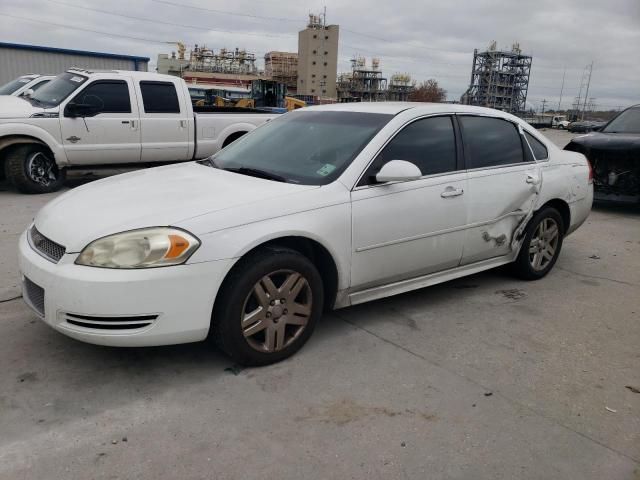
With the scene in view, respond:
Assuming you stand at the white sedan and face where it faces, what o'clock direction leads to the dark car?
The dark car is roughly at 6 o'clock from the white sedan.

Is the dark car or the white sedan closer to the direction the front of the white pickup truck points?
the white sedan

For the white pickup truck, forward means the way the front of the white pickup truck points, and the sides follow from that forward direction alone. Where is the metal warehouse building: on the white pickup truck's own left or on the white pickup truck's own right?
on the white pickup truck's own right

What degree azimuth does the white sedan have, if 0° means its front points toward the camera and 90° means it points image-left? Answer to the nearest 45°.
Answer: approximately 45°

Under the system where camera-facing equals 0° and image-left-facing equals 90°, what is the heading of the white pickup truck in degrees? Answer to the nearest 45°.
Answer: approximately 45°

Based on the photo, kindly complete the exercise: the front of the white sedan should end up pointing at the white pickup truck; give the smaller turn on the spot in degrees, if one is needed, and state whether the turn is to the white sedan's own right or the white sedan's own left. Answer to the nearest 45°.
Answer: approximately 90° to the white sedan's own right
